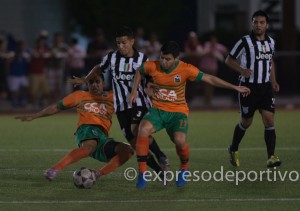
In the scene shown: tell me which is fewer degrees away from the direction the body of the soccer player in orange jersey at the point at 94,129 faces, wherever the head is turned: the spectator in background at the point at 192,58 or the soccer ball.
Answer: the soccer ball

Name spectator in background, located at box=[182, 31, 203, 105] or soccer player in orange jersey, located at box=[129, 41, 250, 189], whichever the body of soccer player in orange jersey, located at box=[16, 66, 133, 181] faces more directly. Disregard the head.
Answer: the soccer player in orange jersey

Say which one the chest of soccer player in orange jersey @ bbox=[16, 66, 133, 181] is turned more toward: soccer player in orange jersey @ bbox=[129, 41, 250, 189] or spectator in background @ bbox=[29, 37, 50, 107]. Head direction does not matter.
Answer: the soccer player in orange jersey

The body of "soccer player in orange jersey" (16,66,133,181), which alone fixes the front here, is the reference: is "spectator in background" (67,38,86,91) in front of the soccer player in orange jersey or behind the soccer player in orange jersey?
behind

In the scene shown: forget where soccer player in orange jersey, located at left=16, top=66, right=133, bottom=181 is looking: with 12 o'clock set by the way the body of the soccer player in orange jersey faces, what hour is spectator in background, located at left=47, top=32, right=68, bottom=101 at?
The spectator in background is roughly at 6 o'clock from the soccer player in orange jersey.

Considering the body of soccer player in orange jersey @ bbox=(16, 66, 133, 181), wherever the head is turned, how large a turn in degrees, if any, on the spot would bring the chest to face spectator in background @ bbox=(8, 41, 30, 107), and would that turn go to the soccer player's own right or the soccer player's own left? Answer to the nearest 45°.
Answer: approximately 180°

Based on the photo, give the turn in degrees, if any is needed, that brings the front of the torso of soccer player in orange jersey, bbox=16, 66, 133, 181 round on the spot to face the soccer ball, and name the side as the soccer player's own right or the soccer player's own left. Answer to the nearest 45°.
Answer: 0° — they already face it

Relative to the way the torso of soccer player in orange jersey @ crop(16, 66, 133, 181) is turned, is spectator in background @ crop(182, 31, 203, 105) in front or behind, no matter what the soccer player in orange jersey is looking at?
behind

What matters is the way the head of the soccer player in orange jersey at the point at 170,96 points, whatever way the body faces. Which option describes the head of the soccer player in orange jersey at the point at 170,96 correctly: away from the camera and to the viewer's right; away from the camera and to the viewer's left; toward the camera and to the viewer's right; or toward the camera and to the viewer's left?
toward the camera and to the viewer's left

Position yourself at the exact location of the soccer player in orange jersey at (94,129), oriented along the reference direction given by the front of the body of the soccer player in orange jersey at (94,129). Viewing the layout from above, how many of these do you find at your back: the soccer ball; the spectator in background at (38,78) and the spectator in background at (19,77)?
2

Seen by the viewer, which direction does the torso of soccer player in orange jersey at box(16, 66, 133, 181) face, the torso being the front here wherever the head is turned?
toward the camera
